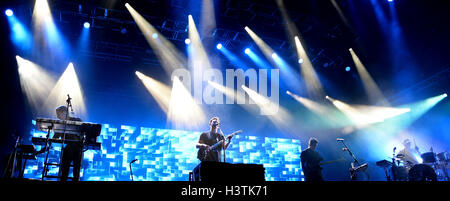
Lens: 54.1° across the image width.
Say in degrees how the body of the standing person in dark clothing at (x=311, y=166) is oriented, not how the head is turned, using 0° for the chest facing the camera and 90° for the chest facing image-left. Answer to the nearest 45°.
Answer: approximately 315°

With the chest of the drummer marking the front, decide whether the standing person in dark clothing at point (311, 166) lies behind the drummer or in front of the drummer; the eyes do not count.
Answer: in front

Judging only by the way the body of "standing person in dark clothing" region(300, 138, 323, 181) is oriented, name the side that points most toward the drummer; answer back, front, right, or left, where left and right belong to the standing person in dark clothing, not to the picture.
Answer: left

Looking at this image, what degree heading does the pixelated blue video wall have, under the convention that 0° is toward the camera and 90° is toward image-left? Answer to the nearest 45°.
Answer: approximately 0°

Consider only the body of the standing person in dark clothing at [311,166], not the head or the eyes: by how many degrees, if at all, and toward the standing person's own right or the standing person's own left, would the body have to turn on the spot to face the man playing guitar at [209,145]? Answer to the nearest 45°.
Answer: approximately 90° to the standing person's own right
